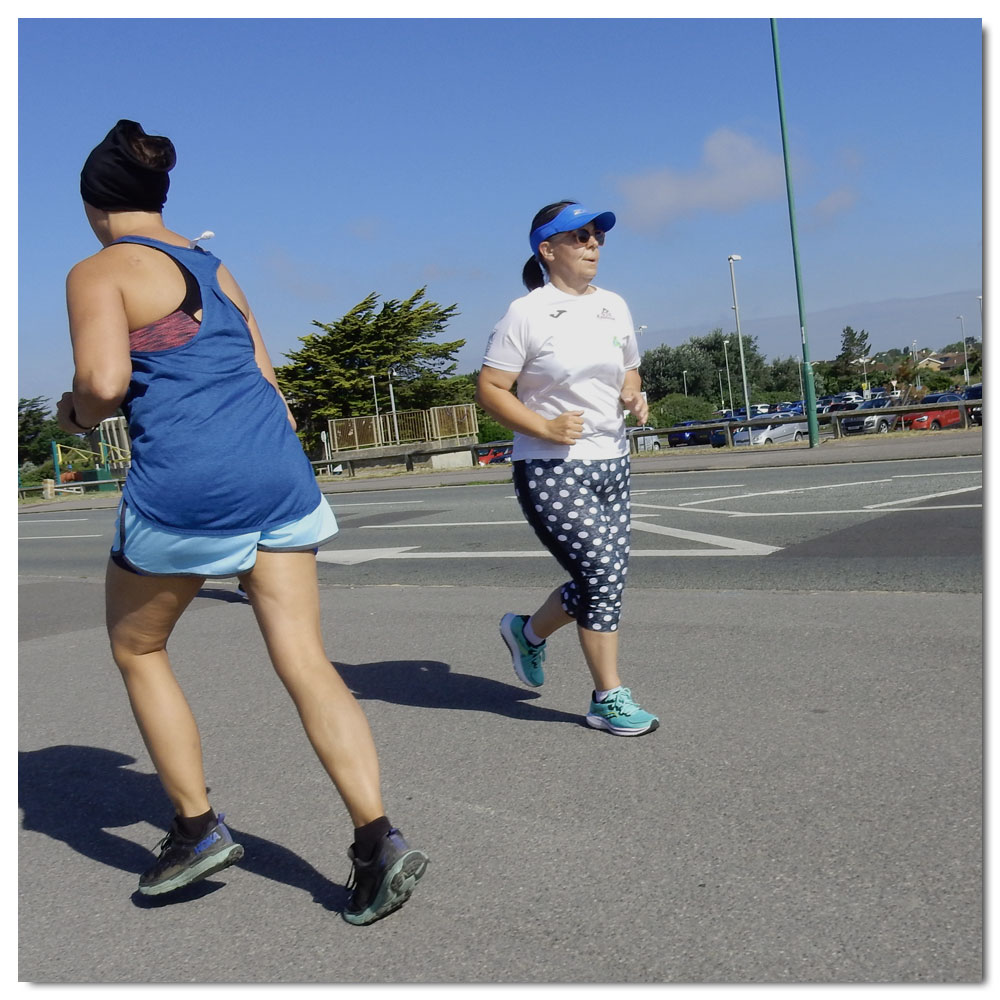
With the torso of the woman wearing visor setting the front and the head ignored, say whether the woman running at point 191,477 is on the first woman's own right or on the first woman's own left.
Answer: on the first woman's own right

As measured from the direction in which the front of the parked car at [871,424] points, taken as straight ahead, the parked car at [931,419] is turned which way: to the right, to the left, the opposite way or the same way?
the same way

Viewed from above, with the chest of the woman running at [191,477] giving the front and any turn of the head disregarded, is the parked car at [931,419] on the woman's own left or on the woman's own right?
on the woman's own right

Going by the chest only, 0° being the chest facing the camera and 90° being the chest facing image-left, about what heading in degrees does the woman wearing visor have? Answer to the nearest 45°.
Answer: approximately 315°

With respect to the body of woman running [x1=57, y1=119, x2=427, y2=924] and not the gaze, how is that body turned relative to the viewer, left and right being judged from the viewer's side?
facing away from the viewer and to the left of the viewer

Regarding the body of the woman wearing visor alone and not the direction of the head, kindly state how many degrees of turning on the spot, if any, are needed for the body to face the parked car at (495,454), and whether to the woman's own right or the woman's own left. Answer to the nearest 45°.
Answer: approximately 135° to the woman's own left

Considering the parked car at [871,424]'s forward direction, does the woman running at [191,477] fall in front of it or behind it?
in front

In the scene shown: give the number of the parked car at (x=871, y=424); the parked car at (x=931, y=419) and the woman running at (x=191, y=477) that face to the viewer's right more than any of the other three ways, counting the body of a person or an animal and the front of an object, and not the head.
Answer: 0

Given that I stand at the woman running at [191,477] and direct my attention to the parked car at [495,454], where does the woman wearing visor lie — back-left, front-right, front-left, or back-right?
front-right

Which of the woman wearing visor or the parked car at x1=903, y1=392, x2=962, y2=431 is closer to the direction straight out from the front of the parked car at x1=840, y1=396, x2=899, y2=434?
the woman wearing visor

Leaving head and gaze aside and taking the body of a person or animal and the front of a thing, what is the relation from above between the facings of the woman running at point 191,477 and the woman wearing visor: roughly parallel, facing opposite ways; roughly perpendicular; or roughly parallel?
roughly parallel, facing opposite ways

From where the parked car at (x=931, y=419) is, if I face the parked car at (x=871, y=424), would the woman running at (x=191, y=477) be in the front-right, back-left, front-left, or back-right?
front-left

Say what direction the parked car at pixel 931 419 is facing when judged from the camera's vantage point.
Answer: facing the viewer and to the left of the viewer
